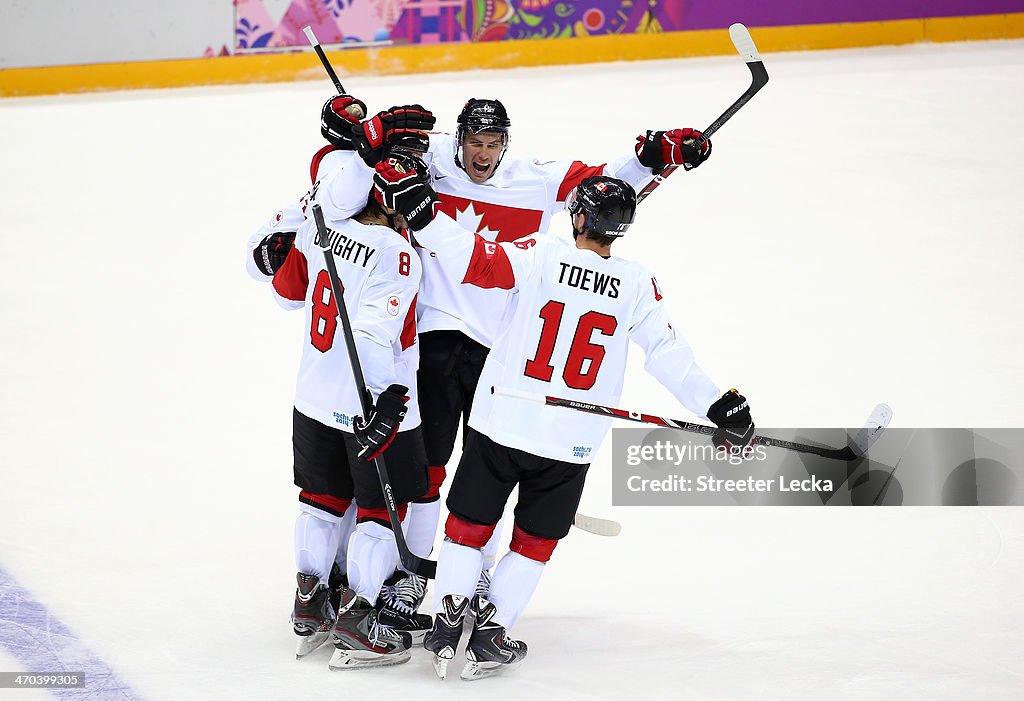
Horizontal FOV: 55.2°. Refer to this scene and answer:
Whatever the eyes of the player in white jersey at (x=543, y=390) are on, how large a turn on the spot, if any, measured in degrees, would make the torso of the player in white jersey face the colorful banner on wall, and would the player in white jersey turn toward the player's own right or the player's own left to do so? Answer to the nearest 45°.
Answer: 0° — they already face it

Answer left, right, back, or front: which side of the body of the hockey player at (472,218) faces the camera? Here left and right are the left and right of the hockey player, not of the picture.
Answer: front

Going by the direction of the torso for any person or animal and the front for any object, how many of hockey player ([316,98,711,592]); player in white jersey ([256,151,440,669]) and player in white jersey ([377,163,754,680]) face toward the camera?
1

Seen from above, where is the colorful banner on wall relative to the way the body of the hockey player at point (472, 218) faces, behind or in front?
behind

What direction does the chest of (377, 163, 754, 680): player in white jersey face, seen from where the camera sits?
away from the camera

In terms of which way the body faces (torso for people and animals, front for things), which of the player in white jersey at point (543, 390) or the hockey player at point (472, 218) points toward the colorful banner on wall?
the player in white jersey

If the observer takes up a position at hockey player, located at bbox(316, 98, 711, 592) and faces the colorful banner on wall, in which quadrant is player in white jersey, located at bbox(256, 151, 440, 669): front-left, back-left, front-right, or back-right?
back-left

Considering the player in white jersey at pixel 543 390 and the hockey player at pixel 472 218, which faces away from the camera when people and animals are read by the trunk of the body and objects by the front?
the player in white jersey

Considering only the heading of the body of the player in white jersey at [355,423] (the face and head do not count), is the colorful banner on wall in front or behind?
in front

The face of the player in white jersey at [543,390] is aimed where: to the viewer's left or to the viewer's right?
to the viewer's left

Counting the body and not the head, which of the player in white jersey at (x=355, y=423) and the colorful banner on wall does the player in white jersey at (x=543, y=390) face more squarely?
the colorful banner on wall

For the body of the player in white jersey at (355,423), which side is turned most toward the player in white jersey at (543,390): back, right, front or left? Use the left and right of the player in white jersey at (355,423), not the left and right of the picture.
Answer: right

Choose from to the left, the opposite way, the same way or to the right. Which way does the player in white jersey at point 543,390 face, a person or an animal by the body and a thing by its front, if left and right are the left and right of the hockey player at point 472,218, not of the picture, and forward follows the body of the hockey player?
the opposite way

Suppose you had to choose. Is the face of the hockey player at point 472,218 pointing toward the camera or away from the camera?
toward the camera

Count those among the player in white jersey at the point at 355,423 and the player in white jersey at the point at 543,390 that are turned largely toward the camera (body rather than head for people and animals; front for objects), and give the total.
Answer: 0
